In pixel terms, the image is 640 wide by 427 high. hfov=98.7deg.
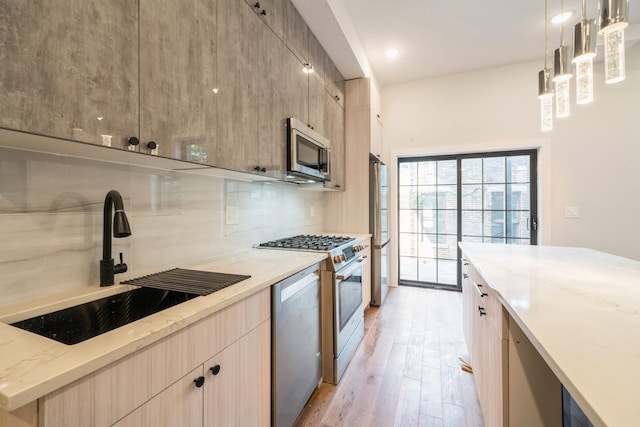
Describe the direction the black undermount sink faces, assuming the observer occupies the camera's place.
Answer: facing the viewer and to the right of the viewer

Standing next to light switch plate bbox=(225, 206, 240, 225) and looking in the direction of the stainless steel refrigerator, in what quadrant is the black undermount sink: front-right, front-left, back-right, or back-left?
back-right

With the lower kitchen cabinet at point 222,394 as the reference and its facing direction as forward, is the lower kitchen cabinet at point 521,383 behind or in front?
in front

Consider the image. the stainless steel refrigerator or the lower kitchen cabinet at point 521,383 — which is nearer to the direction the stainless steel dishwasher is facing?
the lower kitchen cabinet

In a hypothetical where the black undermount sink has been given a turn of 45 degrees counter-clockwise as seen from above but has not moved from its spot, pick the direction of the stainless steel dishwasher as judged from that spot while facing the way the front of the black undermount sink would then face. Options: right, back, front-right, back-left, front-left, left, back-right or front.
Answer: front

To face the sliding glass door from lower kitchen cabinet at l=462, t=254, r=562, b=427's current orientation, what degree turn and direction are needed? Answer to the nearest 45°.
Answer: approximately 90° to its right

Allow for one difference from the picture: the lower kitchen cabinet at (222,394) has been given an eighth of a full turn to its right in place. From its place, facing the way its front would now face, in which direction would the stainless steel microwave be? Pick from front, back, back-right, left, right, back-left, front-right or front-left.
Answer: back-left

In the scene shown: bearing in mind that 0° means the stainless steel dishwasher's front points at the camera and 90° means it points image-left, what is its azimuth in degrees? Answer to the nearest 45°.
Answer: approximately 315°

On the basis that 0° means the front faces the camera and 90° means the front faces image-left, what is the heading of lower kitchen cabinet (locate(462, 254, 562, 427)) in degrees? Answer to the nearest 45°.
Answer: approximately 90°

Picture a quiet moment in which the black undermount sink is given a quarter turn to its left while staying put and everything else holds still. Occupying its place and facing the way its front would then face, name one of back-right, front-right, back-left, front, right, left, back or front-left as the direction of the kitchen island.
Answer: right

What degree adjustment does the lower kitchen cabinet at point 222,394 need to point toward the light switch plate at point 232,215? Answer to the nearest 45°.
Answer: approximately 135° to its left

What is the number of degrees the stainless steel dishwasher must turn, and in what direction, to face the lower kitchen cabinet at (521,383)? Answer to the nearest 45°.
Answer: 0° — it already faces it

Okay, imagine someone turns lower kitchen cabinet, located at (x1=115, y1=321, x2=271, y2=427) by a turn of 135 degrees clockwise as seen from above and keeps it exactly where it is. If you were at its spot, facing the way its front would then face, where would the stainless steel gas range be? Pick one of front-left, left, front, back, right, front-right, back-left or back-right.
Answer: back-right

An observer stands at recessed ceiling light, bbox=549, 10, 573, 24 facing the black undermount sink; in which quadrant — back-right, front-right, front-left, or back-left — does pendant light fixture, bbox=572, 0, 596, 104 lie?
front-left
